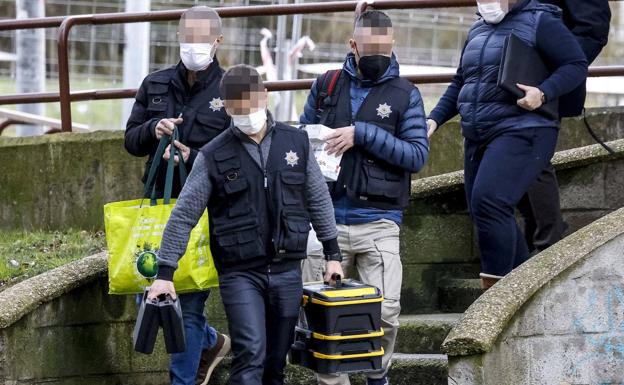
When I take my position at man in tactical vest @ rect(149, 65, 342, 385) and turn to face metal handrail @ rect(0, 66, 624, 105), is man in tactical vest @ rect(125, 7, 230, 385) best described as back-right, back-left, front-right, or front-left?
front-left

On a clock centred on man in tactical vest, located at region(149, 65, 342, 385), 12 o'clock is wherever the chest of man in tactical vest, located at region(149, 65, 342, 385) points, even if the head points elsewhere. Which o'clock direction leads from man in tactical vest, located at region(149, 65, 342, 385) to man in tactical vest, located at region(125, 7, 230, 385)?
man in tactical vest, located at region(125, 7, 230, 385) is roughly at 5 o'clock from man in tactical vest, located at region(149, 65, 342, 385).

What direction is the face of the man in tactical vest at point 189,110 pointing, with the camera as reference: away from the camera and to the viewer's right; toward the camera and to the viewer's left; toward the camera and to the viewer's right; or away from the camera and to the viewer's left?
toward the camera and to the viewer's left

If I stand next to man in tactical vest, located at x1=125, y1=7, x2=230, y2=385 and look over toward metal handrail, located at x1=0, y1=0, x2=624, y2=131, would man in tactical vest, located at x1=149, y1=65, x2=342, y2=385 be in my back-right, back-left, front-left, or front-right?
back-right

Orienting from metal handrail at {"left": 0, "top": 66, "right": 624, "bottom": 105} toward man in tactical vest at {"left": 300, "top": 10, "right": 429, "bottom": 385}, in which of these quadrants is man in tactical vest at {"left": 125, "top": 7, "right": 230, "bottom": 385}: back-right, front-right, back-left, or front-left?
front-right

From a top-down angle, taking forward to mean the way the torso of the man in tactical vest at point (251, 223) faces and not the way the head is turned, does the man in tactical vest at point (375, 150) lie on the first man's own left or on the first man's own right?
on the first man's own left

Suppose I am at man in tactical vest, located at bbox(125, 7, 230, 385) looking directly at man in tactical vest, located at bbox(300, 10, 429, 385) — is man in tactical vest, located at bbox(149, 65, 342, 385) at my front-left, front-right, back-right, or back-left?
front-right

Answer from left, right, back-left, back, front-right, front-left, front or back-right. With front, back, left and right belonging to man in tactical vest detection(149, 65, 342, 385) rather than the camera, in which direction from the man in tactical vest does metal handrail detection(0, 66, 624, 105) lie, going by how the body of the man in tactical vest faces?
back

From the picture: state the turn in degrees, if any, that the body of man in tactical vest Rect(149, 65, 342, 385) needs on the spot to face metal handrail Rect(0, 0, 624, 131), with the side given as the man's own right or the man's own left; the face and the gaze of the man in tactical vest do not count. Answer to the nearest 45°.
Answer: approximately 180°

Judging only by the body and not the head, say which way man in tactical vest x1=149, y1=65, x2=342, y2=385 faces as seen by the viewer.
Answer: toward the camera
